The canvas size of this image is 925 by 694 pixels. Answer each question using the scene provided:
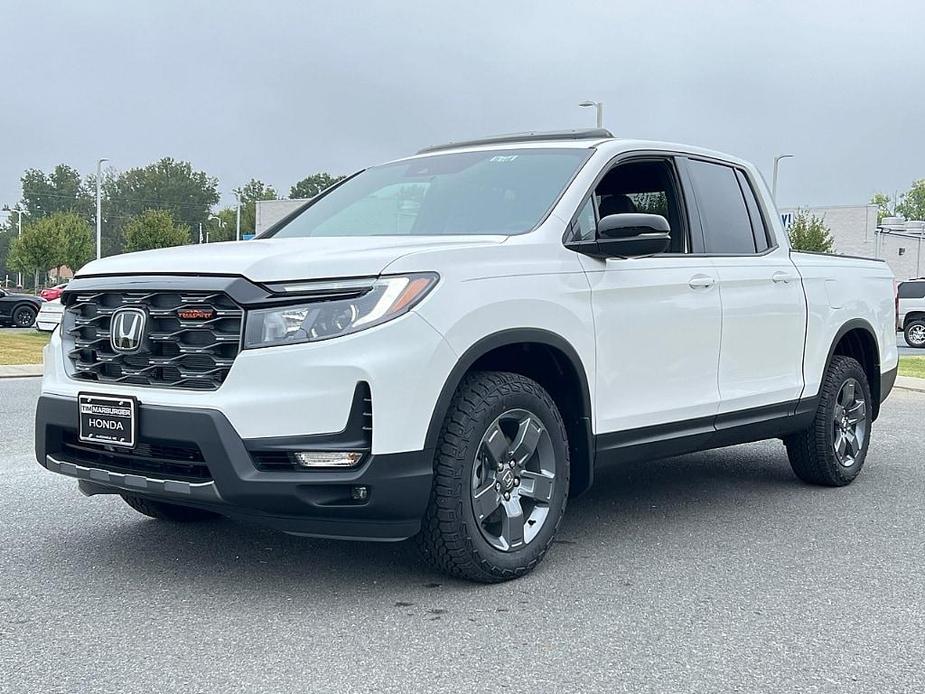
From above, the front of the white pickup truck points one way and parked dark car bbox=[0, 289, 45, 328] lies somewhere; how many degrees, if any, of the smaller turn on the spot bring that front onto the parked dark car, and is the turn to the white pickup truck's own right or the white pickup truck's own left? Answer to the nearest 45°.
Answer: approximately 90° to the white pickup truck's own right

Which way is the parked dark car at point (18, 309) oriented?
to the viewer's right

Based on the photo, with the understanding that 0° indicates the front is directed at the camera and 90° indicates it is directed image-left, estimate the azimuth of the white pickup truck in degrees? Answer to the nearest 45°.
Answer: approximately 45°

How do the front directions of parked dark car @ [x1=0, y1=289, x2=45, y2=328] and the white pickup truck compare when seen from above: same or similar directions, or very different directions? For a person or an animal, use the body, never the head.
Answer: very different directions

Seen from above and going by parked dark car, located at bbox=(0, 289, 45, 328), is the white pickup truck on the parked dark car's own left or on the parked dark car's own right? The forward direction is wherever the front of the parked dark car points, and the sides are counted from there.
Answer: on the parked dark car's own right
